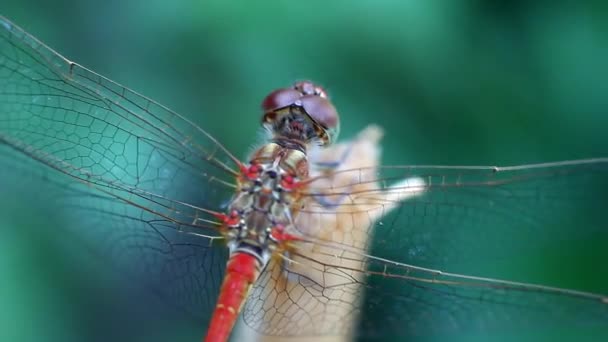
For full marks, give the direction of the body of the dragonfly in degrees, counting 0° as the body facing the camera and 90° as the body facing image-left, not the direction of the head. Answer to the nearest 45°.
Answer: approximately 180°
